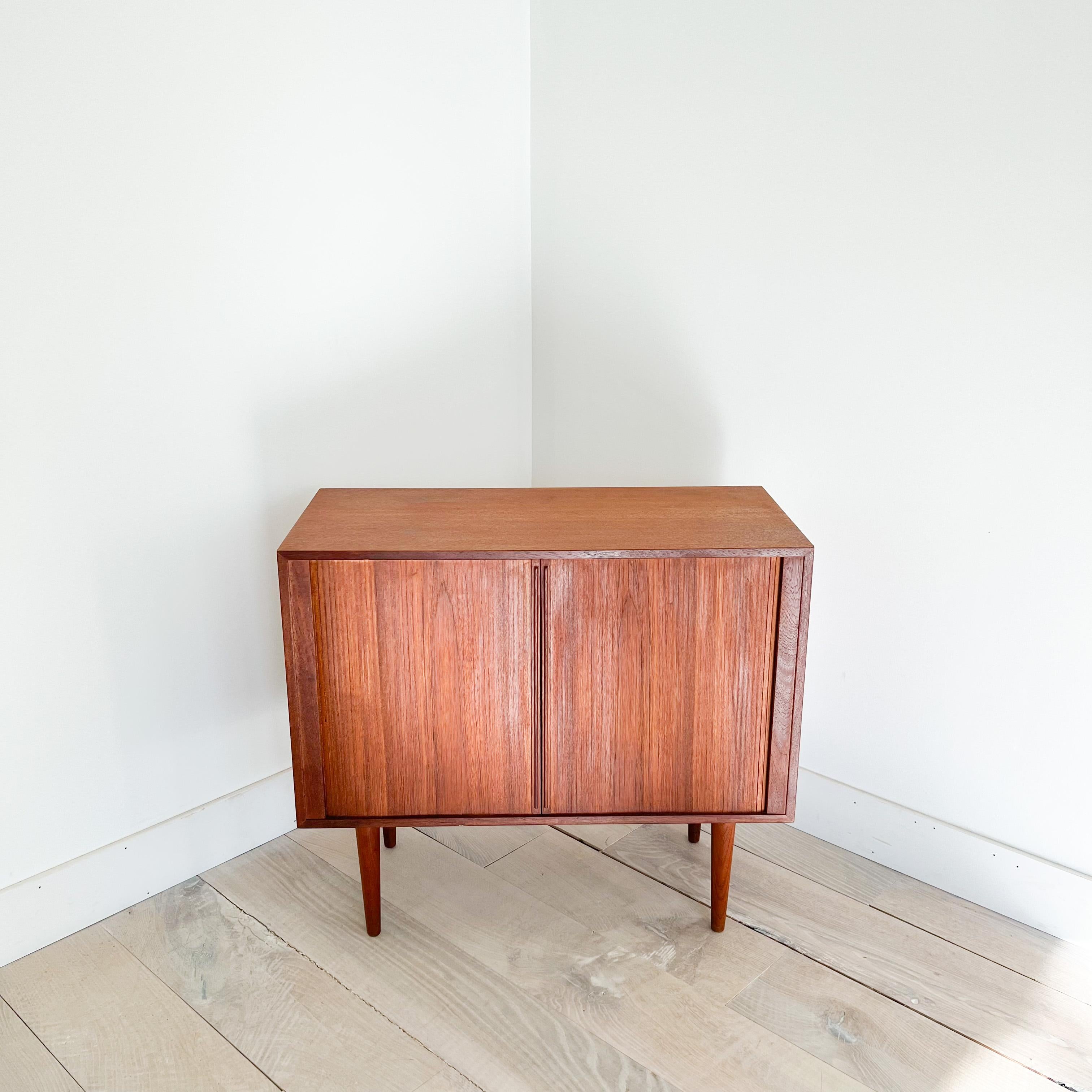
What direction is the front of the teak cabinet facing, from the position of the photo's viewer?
facing the viewer
